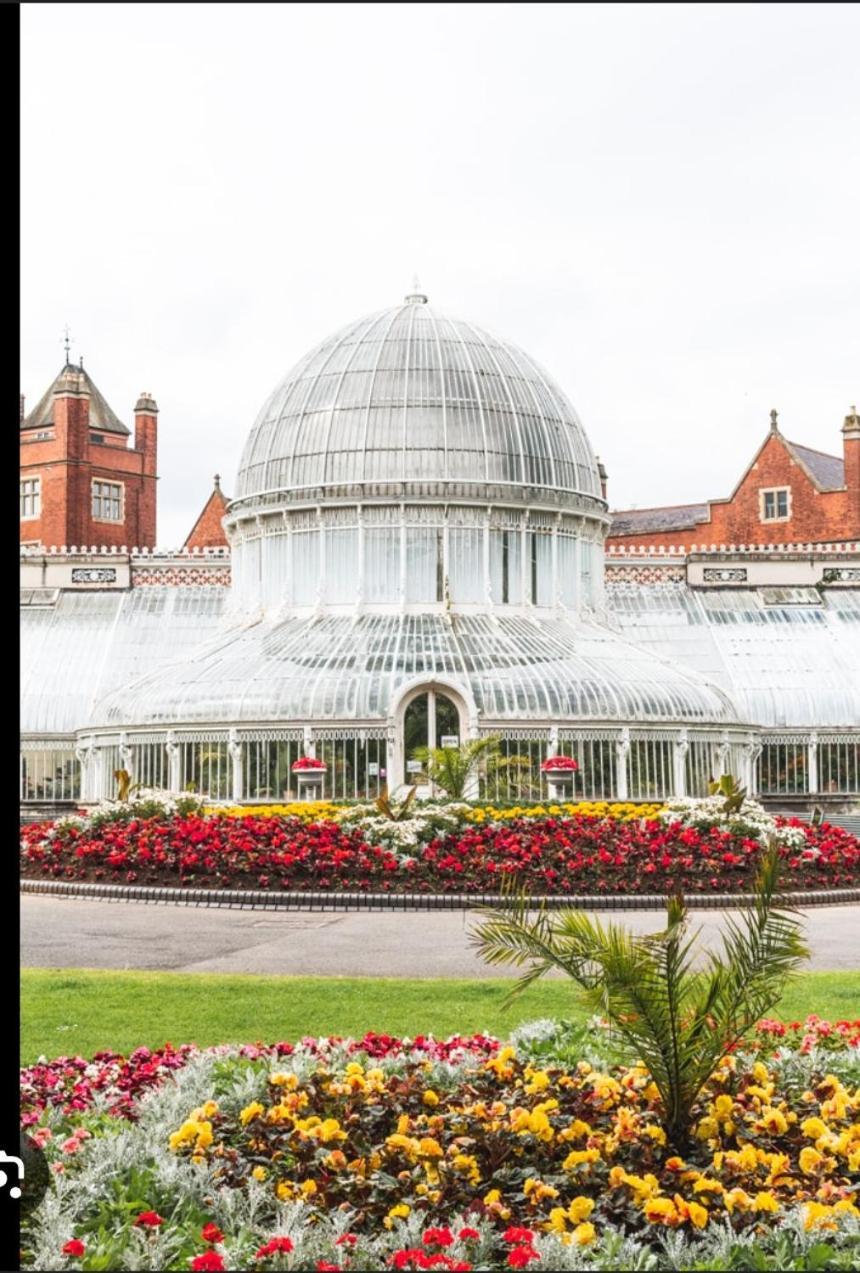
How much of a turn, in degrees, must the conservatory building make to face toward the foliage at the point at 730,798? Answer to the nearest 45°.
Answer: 0° — it already faces it

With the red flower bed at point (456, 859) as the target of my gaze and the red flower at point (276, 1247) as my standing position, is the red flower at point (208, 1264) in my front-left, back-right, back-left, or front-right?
back-left

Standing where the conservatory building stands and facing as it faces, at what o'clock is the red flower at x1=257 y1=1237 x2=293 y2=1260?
The red flower is roughly at 12 o'clock from the conservatory building.

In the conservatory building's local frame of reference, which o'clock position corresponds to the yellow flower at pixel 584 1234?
The yellow flower is roughly at 12 o'clock from the conservatory building.

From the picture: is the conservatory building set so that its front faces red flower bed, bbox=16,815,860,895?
yes

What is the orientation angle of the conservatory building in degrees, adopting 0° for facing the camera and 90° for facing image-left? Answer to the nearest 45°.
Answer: approximately 0°

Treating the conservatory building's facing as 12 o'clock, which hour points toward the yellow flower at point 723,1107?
The yellow flower is roughly at 12 o'clock from the conservatory building.

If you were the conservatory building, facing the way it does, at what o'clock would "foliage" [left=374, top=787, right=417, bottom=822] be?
The foliage is roughly at 12 o'clock from the conservatory building.

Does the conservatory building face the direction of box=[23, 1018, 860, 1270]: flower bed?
yes
